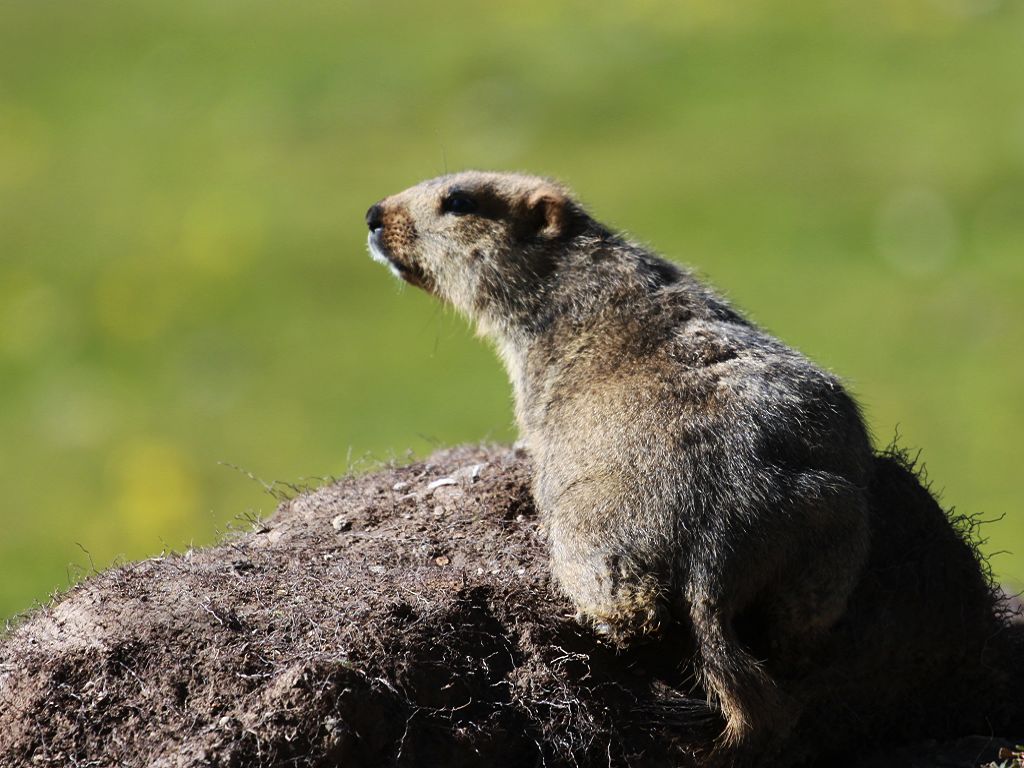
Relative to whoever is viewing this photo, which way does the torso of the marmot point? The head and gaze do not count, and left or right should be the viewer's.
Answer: facing away from the viewer and to the left of the viewer
